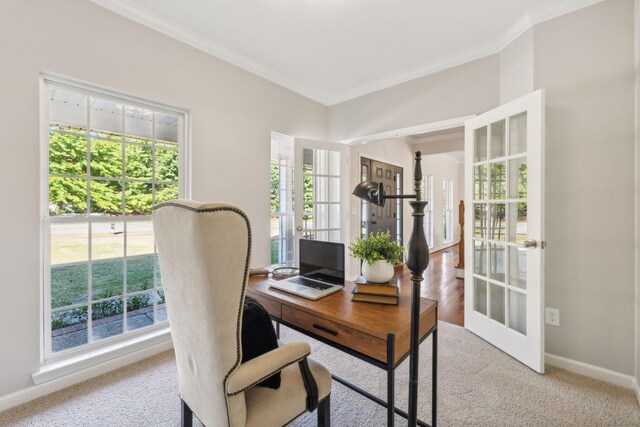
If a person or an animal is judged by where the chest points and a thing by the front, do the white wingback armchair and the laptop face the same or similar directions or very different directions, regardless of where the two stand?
very different directions

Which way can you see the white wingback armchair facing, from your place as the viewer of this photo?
facing away from the viewer and to the right of the viewer

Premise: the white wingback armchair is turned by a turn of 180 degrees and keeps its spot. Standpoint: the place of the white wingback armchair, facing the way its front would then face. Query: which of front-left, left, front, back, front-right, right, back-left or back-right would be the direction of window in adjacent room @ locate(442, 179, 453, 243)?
back

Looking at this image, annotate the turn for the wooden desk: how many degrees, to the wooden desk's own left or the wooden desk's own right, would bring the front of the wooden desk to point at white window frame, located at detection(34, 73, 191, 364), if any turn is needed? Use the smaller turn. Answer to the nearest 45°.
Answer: approximately 45° to the wooden desk's own right

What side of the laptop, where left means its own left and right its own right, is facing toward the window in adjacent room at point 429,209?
back

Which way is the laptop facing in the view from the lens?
facing the viewer and to the left of the viewer
